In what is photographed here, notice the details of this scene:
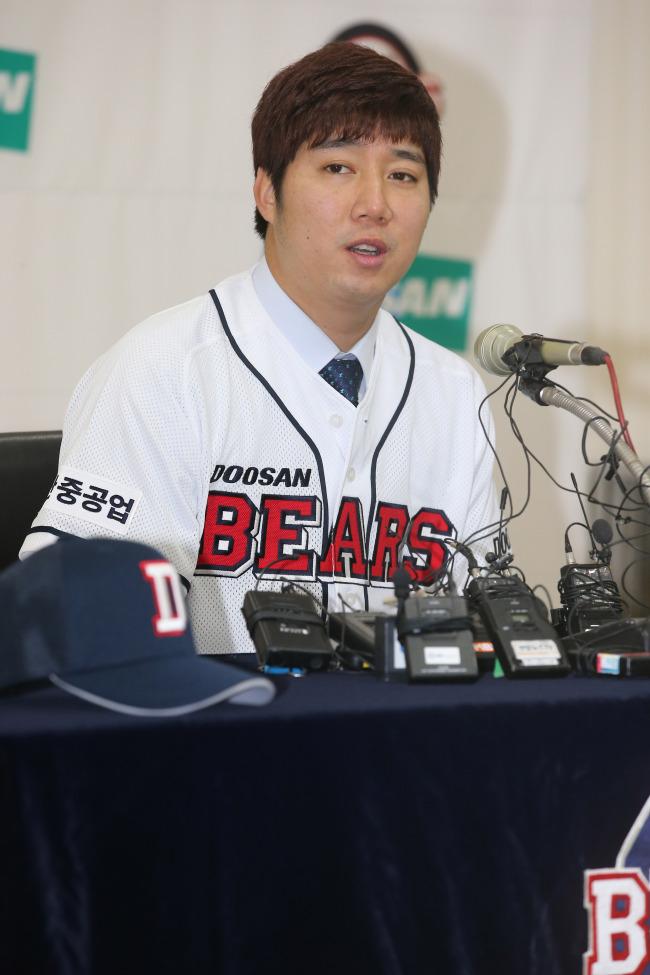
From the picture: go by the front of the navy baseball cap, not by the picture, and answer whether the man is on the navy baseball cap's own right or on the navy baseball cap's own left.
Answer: on the navy baseball cap's own left

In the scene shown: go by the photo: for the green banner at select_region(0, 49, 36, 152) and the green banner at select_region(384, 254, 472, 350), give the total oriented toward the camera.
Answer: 2

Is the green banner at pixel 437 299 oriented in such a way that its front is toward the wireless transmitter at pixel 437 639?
yes

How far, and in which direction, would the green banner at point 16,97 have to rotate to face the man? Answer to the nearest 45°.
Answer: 0° — it already faces them

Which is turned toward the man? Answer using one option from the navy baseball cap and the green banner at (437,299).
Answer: the green banner
